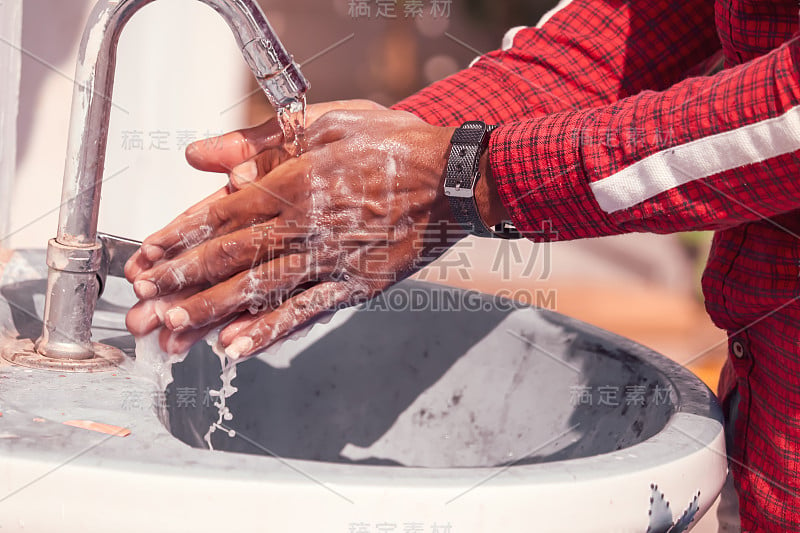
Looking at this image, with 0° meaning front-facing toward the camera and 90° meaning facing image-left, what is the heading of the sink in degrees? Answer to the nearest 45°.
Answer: approximately 270°

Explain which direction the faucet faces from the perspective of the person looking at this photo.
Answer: facing to the right of the viewer
